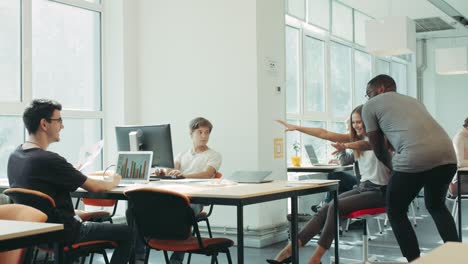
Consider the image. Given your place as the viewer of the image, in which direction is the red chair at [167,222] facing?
facing away from the viewer and to the right of the viewer

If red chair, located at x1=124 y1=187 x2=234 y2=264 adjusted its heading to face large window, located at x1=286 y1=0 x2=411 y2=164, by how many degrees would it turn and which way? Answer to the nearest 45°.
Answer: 0° — it already faces it

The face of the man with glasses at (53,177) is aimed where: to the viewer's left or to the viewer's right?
to the viewer's right

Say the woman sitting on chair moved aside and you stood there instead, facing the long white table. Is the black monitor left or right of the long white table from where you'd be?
right

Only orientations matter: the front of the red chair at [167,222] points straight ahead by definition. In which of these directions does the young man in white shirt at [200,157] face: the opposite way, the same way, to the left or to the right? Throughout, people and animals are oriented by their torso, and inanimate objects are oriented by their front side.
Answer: the opposite way

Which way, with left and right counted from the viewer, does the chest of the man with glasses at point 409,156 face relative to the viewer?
facing away from the viewer and to the left of the viewer
